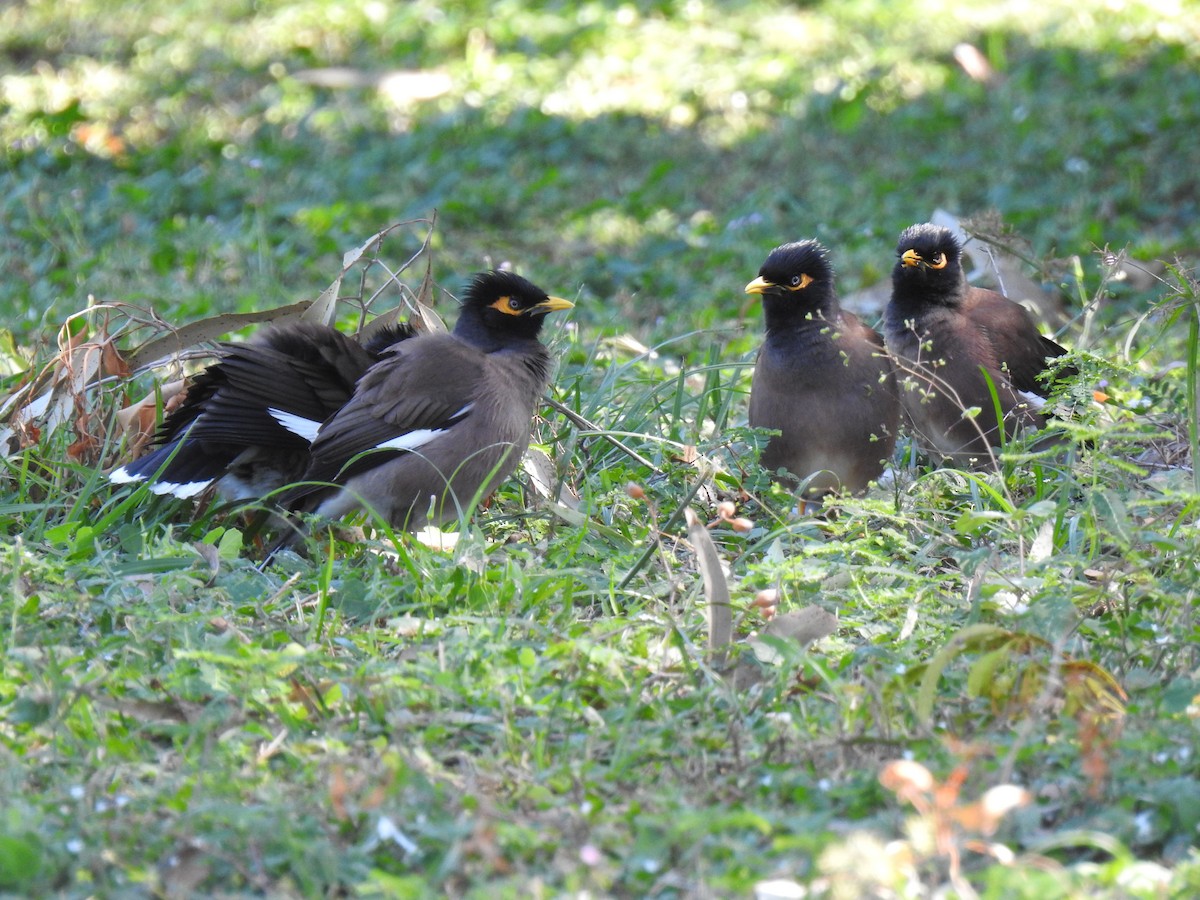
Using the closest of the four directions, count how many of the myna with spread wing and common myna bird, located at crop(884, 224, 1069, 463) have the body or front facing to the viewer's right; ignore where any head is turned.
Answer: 1

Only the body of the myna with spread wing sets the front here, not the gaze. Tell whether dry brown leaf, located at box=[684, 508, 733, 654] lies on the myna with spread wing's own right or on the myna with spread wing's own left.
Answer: on the myna with spread wing's own right

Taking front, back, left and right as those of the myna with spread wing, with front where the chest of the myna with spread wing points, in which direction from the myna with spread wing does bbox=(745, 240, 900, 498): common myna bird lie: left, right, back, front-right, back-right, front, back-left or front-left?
front

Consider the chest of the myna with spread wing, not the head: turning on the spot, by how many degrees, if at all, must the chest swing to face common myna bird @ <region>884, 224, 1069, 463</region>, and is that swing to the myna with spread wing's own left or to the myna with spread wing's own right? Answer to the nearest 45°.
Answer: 0° — it already faces it

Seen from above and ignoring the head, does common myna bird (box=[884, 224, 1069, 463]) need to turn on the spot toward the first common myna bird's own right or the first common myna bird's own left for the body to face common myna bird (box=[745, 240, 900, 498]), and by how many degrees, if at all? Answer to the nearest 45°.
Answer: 0° — it already faces it

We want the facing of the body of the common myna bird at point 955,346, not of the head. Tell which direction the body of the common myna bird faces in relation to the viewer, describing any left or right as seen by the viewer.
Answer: facing the viewer and to the left of the viewer

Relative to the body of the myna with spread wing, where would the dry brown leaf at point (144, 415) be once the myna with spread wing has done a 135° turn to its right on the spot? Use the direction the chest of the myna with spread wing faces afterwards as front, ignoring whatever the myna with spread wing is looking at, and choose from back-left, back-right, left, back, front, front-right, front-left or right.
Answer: right

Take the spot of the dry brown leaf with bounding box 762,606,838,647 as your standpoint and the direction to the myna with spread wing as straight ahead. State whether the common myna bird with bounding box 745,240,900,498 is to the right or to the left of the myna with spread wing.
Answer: right

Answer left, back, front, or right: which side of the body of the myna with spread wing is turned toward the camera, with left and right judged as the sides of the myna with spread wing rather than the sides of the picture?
right

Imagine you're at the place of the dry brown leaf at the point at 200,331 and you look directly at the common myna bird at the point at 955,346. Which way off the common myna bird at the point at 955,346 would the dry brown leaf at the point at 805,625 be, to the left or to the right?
right

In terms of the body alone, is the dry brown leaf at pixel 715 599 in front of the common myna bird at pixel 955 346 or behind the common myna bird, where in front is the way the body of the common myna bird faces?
in front

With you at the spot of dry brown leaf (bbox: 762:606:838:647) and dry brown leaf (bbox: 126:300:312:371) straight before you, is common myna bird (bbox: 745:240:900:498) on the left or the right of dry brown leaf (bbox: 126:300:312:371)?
right

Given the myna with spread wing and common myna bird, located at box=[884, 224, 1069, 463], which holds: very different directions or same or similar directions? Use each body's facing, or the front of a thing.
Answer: very different directions
